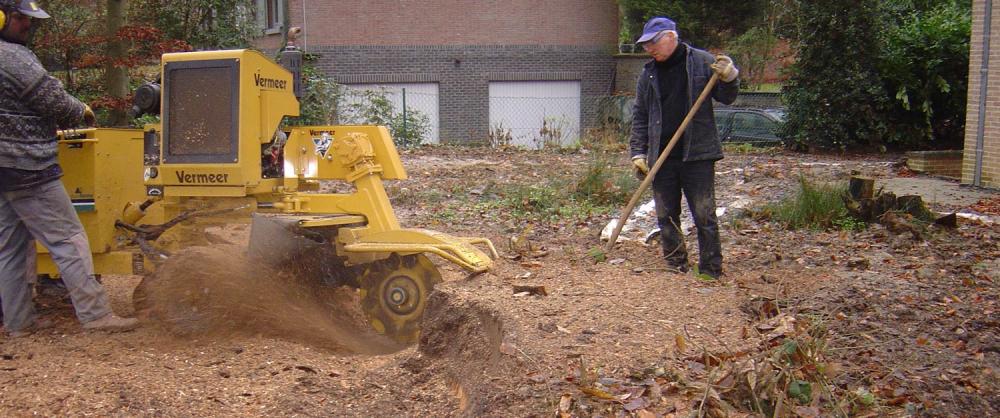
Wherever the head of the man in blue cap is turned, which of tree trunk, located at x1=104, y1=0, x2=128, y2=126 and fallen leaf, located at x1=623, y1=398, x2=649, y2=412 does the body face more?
the fallen leaf

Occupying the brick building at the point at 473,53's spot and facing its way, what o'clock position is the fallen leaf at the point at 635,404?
The fallen leaf is roughly at 12 o'clock from the brick building.

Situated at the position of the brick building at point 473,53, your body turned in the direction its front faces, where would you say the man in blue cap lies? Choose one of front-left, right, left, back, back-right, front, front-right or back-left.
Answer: front

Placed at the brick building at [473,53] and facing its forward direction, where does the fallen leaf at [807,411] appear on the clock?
The fallen leaf is roughly at 12 o'clock from the brick building.

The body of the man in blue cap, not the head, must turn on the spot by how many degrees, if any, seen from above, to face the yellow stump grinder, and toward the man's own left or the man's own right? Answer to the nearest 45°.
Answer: approximately 45° to the man's own right

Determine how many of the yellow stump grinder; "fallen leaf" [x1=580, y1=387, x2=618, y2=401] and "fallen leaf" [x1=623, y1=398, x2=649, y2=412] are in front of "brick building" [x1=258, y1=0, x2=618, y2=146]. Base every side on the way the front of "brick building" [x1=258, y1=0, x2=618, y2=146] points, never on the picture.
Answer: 3

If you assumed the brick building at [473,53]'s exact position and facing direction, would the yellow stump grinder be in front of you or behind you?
in front

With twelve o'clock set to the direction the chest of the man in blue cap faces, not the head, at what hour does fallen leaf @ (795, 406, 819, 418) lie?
The fallen leaf is roughly at 10 o'clock from the man in blue cap.

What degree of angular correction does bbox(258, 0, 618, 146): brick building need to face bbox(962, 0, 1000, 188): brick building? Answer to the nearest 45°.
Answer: approximately 45° to its left

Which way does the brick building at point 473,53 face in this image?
toward the camera

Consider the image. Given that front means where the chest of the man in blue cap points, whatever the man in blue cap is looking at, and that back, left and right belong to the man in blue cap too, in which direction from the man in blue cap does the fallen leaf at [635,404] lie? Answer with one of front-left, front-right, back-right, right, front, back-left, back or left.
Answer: front-left

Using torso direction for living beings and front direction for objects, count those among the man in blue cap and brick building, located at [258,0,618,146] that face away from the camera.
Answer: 0

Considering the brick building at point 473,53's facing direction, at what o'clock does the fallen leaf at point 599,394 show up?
The fallen leaf is roughly at 12 o'clock from the brick building.

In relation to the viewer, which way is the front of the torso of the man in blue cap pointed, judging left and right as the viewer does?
facing the viewer and to the left of the viewer

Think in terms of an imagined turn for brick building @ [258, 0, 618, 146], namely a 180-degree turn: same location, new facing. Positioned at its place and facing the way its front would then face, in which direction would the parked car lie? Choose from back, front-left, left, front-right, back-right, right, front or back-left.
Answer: back-right

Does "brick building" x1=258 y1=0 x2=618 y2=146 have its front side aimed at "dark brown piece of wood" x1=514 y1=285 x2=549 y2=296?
yes
